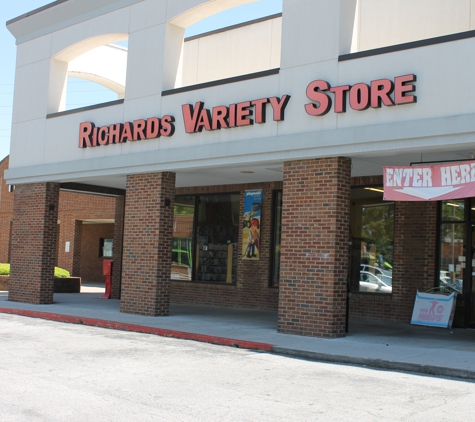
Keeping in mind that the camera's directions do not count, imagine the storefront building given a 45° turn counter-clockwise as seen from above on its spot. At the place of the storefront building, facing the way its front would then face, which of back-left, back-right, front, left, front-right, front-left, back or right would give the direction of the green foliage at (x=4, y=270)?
back-right

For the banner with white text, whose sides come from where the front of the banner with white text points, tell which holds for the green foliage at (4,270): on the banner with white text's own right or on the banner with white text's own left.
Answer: on the banner with white text's own right

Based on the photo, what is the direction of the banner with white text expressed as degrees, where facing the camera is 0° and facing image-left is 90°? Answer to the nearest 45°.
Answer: approximately 0°
